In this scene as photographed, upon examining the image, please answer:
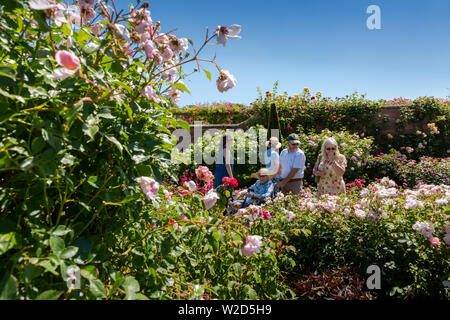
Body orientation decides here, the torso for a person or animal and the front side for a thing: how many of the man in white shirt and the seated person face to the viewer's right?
0

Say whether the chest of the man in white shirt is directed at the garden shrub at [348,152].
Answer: no

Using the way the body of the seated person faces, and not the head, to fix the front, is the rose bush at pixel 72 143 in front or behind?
in front

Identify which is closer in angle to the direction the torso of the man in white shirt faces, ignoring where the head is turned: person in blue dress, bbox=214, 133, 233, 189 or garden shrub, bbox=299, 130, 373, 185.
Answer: the person in blue dress

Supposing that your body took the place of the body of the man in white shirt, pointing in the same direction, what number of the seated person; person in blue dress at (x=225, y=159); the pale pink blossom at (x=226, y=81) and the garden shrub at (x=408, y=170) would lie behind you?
1

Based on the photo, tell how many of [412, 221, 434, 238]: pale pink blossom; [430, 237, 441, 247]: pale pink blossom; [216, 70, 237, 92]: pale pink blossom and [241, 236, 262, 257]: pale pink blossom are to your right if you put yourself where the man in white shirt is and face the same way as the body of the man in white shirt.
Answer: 0

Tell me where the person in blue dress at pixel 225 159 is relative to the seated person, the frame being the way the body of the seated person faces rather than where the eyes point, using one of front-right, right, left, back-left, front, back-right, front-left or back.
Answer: right

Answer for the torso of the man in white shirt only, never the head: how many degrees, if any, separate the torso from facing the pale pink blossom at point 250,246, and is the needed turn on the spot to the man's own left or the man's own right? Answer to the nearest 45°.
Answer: approximately 45° to the man's own left

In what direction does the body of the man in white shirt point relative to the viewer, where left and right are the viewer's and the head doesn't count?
facing the viewer and to the left of the viewer

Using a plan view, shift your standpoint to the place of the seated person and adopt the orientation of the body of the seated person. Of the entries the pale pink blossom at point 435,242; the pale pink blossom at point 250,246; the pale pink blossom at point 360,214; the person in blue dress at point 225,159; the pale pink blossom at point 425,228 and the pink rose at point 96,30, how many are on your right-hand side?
1

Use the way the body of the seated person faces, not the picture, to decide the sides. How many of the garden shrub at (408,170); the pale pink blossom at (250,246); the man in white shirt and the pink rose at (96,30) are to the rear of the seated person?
2

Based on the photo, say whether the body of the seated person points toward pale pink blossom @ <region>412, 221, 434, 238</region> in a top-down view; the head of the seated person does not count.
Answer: no

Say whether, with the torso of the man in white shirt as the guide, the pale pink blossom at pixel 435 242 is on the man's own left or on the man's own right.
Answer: on the man's own left

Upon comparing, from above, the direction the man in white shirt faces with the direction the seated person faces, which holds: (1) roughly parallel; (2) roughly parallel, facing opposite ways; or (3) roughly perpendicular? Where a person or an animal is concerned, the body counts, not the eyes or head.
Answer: roughly parallel

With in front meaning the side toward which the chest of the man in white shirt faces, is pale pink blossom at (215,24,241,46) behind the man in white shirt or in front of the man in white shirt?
in front
